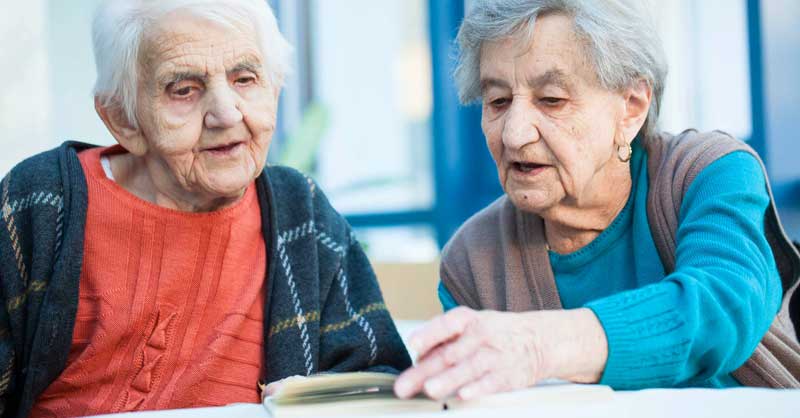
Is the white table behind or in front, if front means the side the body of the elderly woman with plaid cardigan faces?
in front

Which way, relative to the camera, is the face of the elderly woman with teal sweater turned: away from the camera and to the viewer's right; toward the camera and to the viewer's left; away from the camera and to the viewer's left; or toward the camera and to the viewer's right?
toward the camera and to the viewer's left

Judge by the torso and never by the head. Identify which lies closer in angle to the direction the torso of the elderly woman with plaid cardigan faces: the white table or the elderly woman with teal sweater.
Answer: the white table

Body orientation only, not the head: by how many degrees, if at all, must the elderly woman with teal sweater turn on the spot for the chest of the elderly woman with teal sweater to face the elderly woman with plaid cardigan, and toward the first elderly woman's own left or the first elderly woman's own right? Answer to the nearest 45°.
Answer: approximately 45° to the first elderly woman's own right

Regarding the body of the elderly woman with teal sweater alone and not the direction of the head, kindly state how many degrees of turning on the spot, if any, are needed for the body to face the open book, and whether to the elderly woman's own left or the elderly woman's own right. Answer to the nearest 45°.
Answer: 0° — they already face it

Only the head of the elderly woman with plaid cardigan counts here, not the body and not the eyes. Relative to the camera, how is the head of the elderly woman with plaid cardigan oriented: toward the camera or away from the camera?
toward the camera

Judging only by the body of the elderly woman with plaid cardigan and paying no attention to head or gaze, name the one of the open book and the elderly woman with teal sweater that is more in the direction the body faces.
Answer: the open book

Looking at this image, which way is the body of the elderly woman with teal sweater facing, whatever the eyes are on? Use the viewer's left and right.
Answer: facing the viewer and to the left of the viewer

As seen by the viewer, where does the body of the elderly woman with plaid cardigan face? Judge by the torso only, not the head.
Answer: toward the camera

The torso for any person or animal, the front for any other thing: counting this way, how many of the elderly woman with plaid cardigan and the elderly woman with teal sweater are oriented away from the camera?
0
